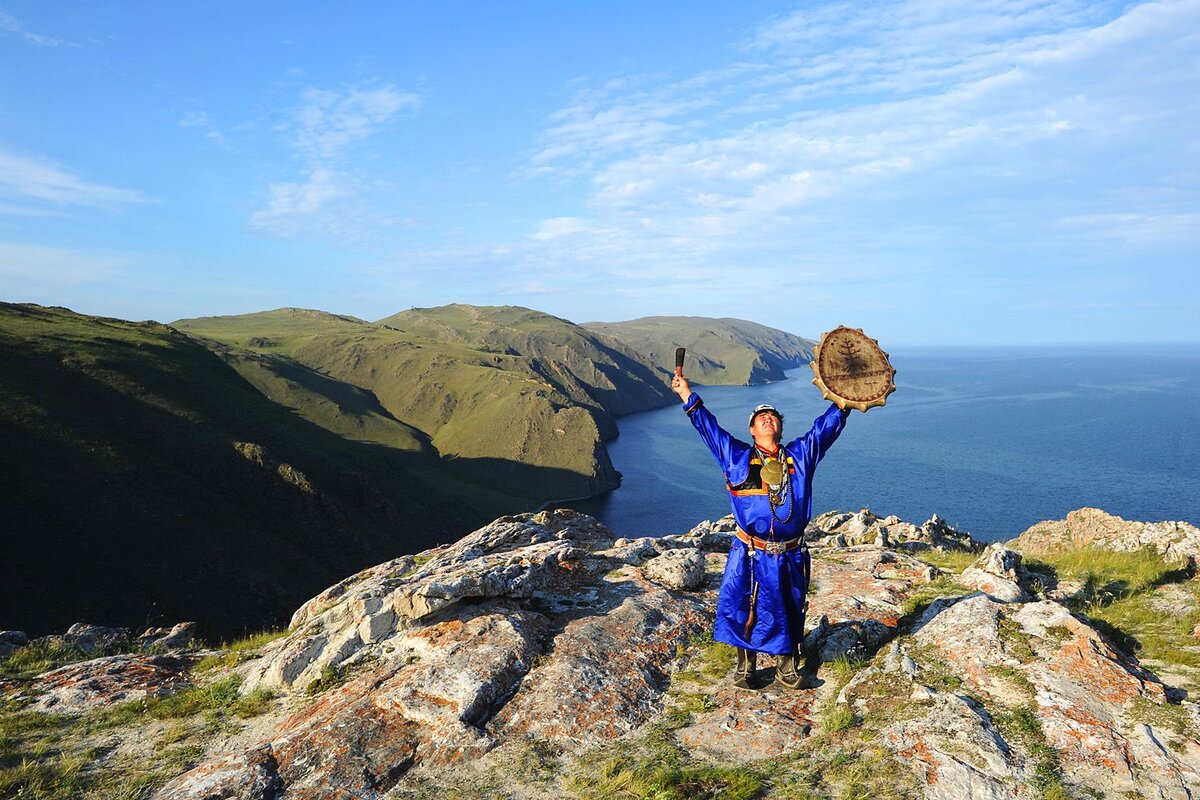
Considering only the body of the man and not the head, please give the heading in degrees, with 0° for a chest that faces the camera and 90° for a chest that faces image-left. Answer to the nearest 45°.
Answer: approximately 0°

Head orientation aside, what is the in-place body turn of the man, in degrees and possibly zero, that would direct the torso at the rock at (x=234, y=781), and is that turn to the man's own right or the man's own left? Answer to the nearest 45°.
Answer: approximately 45° to the man's own right

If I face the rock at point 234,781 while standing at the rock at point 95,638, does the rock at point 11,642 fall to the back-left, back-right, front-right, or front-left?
back-right

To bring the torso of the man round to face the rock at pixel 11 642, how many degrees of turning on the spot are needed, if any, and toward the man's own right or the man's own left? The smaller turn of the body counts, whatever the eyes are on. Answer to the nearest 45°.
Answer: approximately 90° to the man's own right

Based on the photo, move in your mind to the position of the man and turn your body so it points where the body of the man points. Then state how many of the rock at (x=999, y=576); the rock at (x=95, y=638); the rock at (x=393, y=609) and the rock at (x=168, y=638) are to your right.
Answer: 3

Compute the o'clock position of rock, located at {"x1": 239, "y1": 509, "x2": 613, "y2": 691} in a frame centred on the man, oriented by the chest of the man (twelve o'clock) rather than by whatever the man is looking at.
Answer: The rock is roughly at 3 o'clock from the man.

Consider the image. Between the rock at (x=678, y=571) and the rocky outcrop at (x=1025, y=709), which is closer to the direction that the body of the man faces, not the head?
the rocky outcrop

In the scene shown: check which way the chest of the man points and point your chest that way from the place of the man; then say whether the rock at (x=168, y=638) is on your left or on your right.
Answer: on your right

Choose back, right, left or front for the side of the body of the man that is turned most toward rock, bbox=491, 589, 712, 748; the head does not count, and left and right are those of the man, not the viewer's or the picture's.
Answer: right

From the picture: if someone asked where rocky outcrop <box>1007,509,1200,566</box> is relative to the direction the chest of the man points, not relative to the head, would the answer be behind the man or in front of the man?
behind
